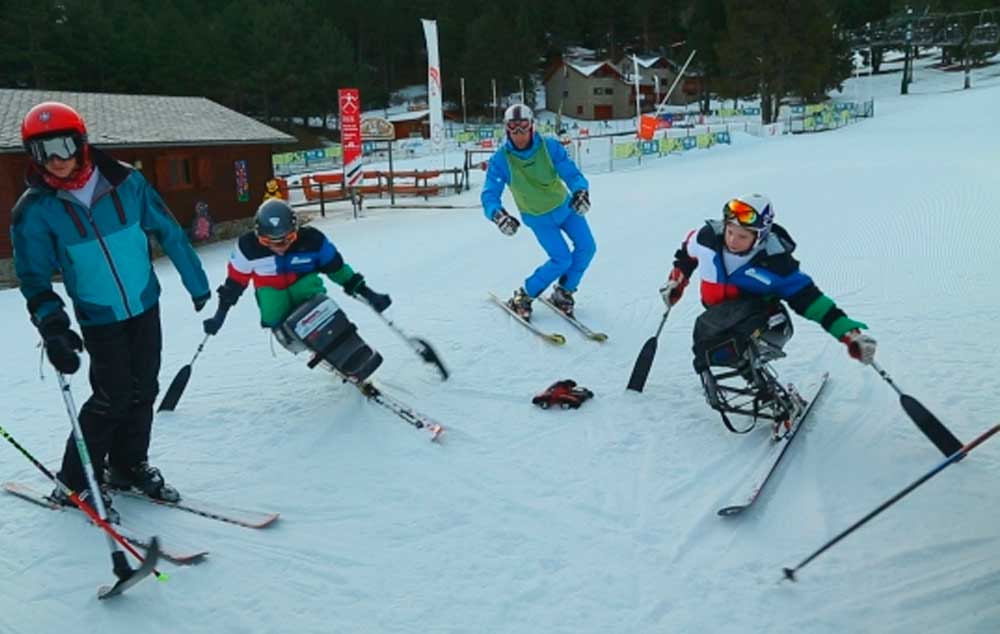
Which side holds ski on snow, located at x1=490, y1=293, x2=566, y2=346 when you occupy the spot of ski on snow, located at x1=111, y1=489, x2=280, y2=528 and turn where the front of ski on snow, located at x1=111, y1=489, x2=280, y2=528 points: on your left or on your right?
on your left

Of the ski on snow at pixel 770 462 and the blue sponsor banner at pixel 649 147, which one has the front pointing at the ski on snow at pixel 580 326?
the blue sponsor banner

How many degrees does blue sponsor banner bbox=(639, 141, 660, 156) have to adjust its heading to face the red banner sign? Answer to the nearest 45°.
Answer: approximately 45° to its right

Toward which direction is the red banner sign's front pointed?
toward the camera

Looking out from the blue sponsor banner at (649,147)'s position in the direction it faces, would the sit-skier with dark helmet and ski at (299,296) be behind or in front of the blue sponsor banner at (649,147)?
in front

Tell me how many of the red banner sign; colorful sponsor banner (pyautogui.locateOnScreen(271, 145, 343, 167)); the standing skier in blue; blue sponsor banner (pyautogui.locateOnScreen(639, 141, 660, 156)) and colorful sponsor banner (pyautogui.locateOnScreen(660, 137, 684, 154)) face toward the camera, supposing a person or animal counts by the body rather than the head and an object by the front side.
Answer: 5

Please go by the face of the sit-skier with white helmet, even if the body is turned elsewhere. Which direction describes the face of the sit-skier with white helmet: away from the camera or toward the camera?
toward the camera

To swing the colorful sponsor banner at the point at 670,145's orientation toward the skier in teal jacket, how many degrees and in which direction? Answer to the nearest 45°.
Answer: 0° — it already faces them

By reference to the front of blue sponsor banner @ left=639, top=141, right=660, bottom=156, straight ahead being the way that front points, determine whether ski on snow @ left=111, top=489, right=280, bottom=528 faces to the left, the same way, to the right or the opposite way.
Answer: to the left

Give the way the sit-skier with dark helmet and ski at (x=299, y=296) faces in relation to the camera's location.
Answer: facing the viewer and to the right of the viewer

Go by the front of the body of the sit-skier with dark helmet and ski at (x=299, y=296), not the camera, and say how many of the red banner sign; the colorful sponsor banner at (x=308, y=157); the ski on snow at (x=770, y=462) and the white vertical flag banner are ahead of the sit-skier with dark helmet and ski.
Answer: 1

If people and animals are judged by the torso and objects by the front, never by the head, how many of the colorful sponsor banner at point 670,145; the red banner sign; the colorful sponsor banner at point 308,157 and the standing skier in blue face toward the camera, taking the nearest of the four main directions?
4

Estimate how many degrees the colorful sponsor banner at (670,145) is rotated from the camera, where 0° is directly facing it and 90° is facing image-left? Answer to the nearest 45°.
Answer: approximately 0°

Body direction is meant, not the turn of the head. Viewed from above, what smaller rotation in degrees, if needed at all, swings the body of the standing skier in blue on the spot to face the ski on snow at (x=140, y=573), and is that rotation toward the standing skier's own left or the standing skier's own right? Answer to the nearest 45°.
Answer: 0° — they already face it

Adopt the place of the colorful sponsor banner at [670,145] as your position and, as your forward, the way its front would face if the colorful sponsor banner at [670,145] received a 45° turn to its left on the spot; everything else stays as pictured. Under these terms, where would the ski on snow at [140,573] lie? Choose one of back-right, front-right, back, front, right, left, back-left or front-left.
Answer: front-right

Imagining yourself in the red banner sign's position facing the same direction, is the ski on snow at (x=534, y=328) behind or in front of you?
in front

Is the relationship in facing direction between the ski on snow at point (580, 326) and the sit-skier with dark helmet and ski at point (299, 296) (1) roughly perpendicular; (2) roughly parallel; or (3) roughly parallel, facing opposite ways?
roughly parallel

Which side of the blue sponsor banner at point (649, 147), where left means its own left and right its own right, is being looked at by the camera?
front

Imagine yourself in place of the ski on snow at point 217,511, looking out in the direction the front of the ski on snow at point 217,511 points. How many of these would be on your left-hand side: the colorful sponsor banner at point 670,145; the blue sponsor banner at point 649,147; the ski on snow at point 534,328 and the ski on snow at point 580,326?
4

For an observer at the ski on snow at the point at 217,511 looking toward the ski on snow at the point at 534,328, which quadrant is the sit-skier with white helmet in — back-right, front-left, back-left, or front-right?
front-right
